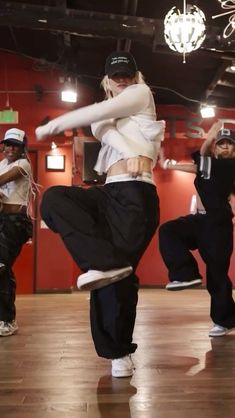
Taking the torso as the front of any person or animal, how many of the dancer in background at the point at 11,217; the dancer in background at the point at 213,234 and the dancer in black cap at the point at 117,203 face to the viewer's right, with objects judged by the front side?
0

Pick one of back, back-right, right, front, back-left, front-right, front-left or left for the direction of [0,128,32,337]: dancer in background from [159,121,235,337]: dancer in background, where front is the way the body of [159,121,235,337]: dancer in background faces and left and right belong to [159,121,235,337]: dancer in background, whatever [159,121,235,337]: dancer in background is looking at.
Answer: front-right

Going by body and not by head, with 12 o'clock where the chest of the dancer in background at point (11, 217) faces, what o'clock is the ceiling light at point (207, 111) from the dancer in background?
The ceiling light is roughly at 6 o'clock from the dancer in background.

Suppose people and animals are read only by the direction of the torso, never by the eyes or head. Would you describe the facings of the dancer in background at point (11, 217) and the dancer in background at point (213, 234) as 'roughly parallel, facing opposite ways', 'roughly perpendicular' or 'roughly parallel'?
roughly parallel

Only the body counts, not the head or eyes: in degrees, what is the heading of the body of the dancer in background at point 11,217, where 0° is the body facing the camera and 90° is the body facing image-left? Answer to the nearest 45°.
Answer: approximately 45°

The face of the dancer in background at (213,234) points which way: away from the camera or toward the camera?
toward the camera

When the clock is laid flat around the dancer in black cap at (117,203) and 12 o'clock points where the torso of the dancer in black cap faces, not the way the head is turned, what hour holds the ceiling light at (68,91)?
The ceiling light is roughly at 6 o'clock from the dancer in black cap.

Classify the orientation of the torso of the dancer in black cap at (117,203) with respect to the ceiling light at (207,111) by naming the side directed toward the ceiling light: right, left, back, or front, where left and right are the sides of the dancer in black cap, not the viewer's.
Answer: back

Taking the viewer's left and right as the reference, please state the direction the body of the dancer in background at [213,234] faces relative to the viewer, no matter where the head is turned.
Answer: facing the viewer and to the left of the viewer

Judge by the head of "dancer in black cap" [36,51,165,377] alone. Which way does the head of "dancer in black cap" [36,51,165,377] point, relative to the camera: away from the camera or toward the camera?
toward the camera

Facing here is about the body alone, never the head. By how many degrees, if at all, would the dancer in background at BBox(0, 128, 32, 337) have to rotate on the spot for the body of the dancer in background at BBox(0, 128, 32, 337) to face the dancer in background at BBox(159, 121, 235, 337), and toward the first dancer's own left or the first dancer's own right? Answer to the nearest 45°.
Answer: approximately 135° to the first dancer's own left

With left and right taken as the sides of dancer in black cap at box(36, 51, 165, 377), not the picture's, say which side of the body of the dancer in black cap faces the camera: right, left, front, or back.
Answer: front

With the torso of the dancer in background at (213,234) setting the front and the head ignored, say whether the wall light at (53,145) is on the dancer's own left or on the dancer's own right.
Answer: on the dancer's own right

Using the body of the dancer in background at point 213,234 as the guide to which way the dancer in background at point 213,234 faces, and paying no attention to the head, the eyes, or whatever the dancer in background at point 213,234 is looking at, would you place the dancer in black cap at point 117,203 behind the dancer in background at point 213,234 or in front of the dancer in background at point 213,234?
in front
